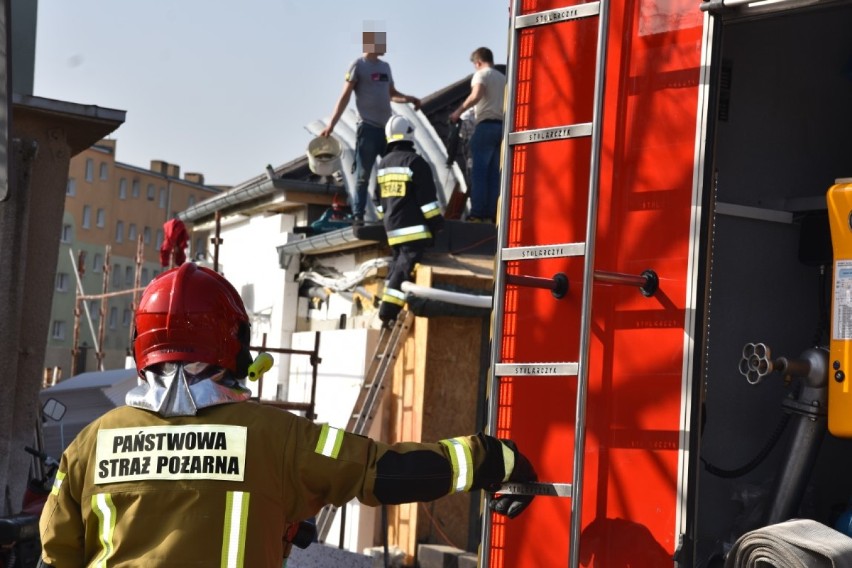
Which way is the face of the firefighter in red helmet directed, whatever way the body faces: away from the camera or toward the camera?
away from the camera

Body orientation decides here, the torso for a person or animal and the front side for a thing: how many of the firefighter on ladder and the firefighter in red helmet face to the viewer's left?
0

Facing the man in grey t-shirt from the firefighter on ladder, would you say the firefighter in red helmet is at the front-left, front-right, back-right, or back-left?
back-left

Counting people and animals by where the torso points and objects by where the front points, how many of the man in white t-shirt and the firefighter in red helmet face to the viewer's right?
0

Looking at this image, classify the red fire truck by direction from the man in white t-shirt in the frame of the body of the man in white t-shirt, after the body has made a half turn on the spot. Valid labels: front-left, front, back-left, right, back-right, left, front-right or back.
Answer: front-right

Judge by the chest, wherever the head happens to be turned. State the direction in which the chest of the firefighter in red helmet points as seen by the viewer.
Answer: away from the camera

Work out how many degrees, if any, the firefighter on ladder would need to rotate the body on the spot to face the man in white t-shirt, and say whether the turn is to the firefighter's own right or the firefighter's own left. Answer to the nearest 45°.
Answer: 0° — they already face them

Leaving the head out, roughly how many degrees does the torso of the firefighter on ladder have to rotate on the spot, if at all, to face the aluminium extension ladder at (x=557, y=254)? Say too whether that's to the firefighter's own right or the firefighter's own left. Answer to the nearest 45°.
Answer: approximately 135° to the firefighter's own right

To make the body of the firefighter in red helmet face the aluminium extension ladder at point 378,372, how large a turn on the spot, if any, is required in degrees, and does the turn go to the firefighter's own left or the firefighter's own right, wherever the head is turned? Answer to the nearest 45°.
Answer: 0° — they already face it
